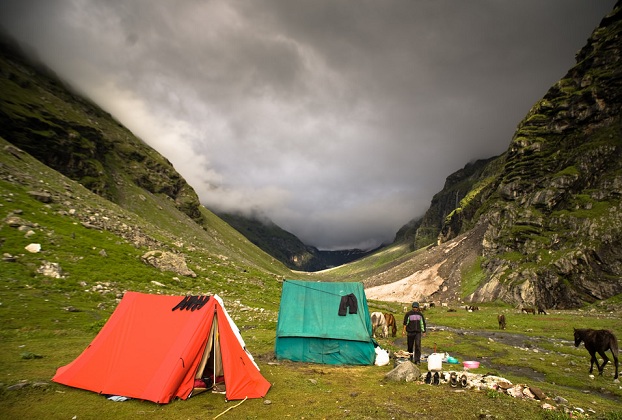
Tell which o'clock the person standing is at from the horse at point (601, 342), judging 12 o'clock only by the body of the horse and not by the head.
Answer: The person standing is roughly at 11 o'clock from the horse.

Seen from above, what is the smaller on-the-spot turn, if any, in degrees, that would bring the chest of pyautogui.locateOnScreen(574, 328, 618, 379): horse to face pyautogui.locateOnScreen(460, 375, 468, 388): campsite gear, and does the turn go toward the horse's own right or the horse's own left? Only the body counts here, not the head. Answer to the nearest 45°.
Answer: approximately 45° to the horse's own left

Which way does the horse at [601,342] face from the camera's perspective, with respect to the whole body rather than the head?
to the viewer's left

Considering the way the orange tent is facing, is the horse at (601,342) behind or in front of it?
in front

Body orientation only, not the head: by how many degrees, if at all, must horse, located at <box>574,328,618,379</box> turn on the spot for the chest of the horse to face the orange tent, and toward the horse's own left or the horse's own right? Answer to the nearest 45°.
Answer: approximately 45° to the horse's own left

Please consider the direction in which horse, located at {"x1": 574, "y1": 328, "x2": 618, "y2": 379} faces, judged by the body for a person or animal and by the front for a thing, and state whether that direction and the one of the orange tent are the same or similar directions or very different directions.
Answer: very different directions

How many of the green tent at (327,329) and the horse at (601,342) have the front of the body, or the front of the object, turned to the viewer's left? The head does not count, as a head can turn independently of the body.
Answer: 1

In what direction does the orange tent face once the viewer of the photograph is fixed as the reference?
facing the viewer and to the right of the viewer

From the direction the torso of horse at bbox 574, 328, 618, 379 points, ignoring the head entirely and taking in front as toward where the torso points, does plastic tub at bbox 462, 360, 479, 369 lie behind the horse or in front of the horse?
in front

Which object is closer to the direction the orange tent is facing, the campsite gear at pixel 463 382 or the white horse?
the campsite gear

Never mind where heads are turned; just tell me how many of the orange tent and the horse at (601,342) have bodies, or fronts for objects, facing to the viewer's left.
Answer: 1
